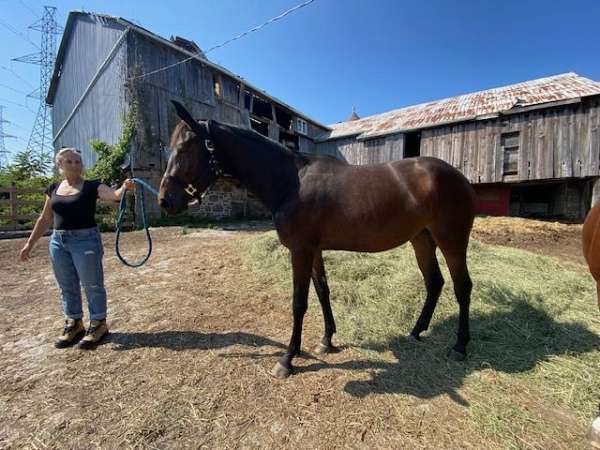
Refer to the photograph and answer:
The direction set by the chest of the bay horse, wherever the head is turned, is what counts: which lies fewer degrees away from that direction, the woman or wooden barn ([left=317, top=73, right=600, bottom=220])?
the woman

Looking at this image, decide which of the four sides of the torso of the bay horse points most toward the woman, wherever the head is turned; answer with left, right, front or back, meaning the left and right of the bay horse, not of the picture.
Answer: front

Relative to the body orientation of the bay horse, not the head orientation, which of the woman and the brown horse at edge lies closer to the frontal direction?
the woman

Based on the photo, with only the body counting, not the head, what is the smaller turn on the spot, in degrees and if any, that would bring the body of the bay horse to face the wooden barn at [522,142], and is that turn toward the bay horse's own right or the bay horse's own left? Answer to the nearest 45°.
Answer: approximately 135° to the bay horse's own right

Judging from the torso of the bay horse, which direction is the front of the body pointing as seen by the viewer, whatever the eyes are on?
to the viewer's left

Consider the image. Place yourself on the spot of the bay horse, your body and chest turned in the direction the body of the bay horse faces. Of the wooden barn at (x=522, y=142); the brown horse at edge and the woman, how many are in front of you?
1

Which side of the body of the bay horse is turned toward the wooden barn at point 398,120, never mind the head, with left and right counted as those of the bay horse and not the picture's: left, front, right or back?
right
